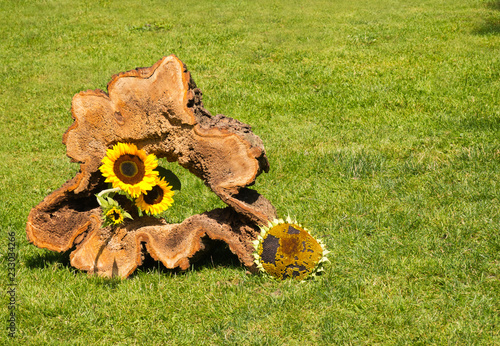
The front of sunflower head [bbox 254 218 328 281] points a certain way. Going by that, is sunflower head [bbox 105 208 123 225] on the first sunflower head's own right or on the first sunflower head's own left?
on the first sunflower head's own right

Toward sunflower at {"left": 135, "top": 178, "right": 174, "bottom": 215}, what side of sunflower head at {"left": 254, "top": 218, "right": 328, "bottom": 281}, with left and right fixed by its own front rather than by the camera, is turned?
right

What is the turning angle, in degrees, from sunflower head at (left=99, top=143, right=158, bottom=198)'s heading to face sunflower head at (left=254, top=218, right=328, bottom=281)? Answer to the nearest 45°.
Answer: approximately 45° to its left

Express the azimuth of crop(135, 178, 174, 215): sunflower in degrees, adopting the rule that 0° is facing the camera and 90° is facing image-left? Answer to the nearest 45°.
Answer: approximately 0°

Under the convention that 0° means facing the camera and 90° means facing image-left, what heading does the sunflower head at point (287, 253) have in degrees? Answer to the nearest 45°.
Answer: approximately 0°

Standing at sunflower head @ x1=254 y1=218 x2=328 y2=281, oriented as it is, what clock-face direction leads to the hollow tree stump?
The hollow tree stump is roughly at 4 o'clock from the sunflower head.
